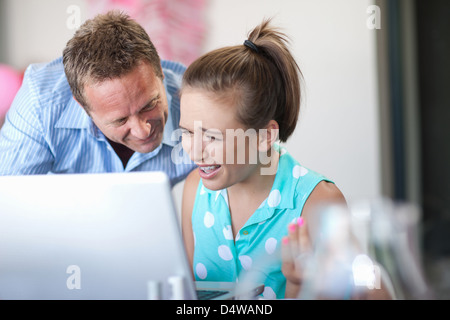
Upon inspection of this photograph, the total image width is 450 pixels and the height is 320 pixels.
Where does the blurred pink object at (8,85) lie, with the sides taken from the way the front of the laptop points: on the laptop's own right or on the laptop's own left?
on the laptop's own left

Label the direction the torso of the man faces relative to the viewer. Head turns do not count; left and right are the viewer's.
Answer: facing the viewer and to the right of the viewer

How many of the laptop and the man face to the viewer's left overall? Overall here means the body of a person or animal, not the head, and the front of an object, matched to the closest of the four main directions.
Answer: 0

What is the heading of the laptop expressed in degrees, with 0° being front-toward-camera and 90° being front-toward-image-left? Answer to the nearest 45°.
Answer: approximately 225°

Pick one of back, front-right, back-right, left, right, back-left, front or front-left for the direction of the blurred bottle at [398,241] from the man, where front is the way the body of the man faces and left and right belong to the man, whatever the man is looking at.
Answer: front-left

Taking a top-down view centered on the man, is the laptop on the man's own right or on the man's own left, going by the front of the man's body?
on the man's own right
